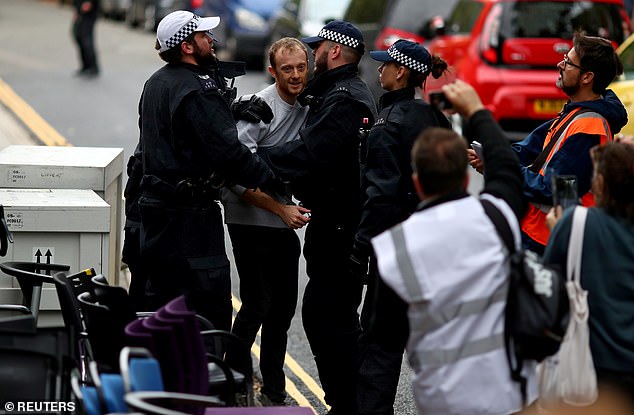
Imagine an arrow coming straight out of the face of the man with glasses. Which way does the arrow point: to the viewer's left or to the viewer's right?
to the viewer's left

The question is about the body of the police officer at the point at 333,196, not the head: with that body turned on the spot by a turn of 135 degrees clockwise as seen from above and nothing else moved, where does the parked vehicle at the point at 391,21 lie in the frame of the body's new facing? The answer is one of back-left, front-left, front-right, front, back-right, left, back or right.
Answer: front-left

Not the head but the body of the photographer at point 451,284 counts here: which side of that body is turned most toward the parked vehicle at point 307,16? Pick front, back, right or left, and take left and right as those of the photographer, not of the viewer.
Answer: front

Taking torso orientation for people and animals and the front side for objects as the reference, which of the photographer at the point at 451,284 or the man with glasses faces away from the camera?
the photographer

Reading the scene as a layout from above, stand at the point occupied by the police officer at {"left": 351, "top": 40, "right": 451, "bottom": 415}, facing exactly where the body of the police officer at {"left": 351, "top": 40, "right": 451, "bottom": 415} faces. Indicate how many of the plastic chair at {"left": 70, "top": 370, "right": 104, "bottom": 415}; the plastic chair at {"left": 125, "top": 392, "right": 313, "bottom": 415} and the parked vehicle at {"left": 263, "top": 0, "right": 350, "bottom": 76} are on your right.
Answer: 1

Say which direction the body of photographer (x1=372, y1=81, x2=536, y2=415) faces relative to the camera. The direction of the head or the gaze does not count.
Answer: away from the camera

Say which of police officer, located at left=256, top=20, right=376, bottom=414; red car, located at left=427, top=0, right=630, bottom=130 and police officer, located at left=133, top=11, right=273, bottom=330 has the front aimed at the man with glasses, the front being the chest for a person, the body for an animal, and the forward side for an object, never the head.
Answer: police officer, located at left=133, top=11, right=273, bottom=330

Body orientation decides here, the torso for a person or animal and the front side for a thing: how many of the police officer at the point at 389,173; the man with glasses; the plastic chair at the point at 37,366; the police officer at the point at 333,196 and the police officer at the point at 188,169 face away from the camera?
1

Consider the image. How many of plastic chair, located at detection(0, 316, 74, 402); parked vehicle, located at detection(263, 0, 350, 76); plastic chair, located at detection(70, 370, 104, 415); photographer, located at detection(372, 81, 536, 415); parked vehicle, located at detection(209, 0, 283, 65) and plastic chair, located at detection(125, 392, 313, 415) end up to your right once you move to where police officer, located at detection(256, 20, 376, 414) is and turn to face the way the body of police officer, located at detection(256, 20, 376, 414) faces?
2

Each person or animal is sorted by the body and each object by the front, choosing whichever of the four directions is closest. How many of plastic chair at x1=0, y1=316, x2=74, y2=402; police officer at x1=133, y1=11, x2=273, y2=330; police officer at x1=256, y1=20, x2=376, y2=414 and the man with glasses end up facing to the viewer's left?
2

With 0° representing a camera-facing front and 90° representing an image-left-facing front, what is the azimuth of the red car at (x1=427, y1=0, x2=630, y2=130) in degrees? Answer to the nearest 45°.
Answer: approximately 135°

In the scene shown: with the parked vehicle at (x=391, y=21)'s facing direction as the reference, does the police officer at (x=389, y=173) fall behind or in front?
behind

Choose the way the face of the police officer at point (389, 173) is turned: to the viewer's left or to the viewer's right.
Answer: to the viewer's left

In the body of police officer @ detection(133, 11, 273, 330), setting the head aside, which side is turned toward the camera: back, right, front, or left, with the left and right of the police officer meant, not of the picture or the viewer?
right

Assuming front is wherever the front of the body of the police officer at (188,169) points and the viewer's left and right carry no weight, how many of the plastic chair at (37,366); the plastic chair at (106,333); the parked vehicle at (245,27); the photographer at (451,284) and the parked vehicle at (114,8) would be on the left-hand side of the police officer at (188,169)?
2

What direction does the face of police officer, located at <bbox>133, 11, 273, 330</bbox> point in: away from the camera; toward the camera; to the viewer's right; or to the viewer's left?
to the viewer's right

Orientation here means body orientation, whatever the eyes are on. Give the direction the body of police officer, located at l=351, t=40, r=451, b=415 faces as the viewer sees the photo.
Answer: to the viewer's left

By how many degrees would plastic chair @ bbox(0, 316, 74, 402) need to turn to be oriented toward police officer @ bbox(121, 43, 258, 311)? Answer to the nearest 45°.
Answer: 0° — it already faces them

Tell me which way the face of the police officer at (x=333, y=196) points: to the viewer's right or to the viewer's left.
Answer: to the viewer's left

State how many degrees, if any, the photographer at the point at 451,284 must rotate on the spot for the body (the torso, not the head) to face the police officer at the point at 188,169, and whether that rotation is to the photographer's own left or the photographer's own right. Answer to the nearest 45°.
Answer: approximately 45° to the photographer's own left

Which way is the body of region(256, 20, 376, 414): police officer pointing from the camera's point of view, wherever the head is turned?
to the viewer's left
